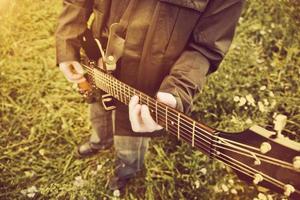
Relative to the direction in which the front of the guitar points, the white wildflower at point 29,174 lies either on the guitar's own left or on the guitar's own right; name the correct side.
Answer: on the guitar's own right

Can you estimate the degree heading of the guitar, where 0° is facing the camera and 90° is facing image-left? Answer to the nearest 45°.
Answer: approximately 45°

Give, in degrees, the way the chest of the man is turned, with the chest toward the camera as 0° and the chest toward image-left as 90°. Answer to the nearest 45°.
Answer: approximately 45°

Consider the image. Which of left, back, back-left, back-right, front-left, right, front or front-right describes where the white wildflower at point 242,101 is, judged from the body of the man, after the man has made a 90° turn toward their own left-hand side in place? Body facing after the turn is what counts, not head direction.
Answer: left

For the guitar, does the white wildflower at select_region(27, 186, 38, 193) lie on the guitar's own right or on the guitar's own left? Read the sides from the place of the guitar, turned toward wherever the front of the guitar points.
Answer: on the guitar's own right

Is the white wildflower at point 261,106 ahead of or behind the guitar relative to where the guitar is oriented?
behind
